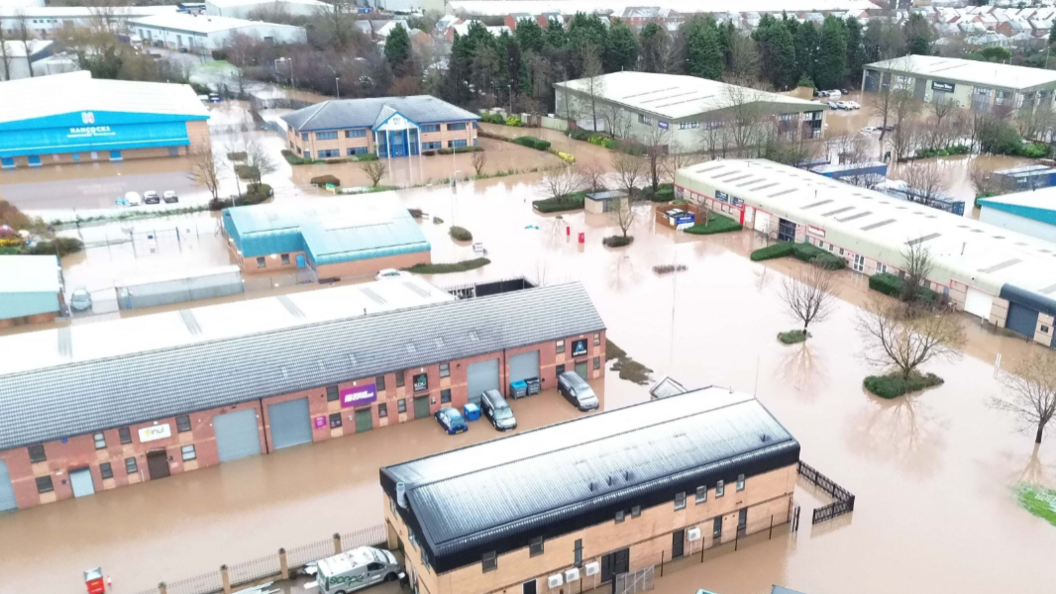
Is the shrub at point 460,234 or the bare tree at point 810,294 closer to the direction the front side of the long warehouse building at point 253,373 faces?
the bare tree

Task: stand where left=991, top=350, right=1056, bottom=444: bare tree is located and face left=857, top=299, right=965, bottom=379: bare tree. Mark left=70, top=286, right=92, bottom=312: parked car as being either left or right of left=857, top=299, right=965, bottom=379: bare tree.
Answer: left
